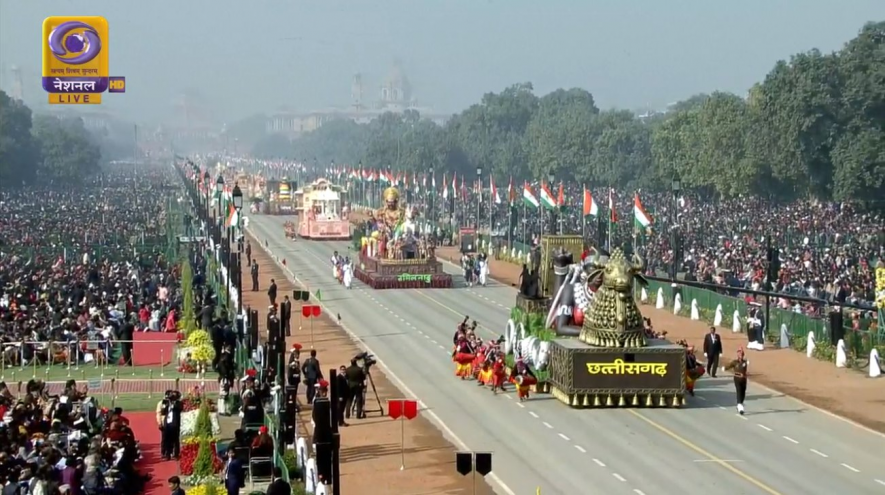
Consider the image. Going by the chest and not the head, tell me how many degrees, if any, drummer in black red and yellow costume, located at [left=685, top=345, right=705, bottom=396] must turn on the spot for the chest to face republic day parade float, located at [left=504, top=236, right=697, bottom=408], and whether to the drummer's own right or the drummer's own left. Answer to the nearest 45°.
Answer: approximately 90° to the drummer's own right

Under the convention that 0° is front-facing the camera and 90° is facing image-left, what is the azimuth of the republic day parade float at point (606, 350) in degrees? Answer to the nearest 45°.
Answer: approximately 0°

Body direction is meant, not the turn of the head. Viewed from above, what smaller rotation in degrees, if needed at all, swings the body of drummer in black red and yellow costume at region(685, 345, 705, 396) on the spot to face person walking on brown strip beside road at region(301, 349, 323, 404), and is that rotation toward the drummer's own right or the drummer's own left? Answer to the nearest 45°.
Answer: approximately 135° to the drummer's own right

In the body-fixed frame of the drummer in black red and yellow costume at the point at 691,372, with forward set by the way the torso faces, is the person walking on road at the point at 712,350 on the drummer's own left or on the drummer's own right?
on the drummer's own left

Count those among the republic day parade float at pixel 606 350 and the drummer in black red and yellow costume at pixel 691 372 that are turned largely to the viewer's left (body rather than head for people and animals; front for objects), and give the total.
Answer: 0

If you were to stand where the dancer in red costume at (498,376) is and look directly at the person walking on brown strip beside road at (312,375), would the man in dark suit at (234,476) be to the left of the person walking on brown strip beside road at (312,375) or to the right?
left

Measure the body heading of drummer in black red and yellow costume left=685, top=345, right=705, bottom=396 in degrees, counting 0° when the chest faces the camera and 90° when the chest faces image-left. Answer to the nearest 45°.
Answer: approximately 315°
